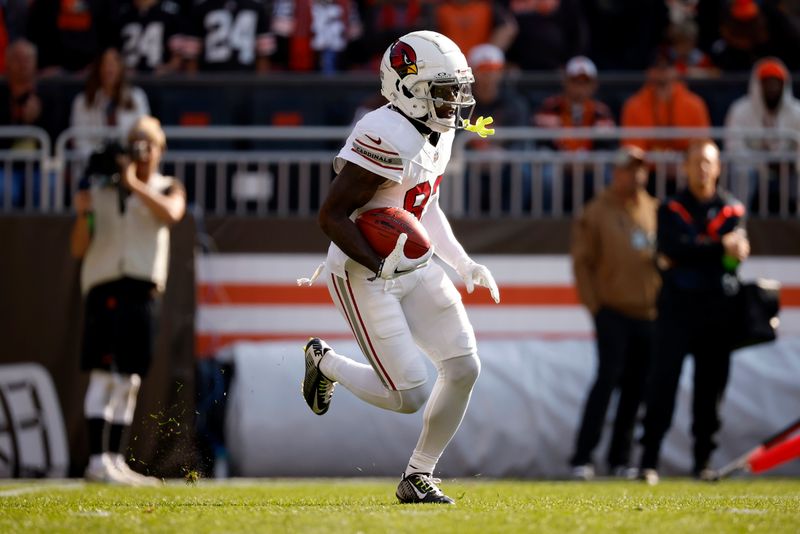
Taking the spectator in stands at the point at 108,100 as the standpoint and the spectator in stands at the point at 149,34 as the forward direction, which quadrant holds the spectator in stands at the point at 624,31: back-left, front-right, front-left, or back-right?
front-right

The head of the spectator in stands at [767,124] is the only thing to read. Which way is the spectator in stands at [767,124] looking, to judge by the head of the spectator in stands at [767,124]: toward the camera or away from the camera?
toward the camera

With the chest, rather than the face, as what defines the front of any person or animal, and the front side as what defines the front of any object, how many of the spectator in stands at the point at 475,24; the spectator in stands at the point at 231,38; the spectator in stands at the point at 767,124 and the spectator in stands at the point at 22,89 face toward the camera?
4

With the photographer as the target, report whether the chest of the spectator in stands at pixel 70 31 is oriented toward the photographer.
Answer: yes

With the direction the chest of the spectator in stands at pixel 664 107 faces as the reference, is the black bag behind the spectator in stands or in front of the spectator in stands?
in front

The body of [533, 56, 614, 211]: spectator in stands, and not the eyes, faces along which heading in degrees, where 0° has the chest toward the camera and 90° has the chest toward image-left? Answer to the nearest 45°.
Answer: approximately 0°

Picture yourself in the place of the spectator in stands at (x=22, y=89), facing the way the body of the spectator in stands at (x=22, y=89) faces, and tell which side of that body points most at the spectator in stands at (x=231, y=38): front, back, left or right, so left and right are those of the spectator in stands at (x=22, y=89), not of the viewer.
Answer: left

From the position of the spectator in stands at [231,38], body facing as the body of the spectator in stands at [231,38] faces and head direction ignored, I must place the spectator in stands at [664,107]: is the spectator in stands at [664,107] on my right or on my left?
on my left

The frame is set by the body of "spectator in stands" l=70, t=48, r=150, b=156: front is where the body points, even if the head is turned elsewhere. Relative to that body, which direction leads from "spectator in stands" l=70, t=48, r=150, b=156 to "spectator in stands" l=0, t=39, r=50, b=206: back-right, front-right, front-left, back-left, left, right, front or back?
back-right

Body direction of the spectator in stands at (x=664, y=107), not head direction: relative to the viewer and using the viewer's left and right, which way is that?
facing the viewer

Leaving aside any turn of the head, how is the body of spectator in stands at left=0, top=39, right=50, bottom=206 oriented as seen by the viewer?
toward the camera

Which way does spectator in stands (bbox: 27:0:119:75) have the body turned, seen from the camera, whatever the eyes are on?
toward the camera

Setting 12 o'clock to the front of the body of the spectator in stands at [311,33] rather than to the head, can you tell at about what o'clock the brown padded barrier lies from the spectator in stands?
The brown padded barrier is roughly at 1 o'clock from the spectator in stands.
